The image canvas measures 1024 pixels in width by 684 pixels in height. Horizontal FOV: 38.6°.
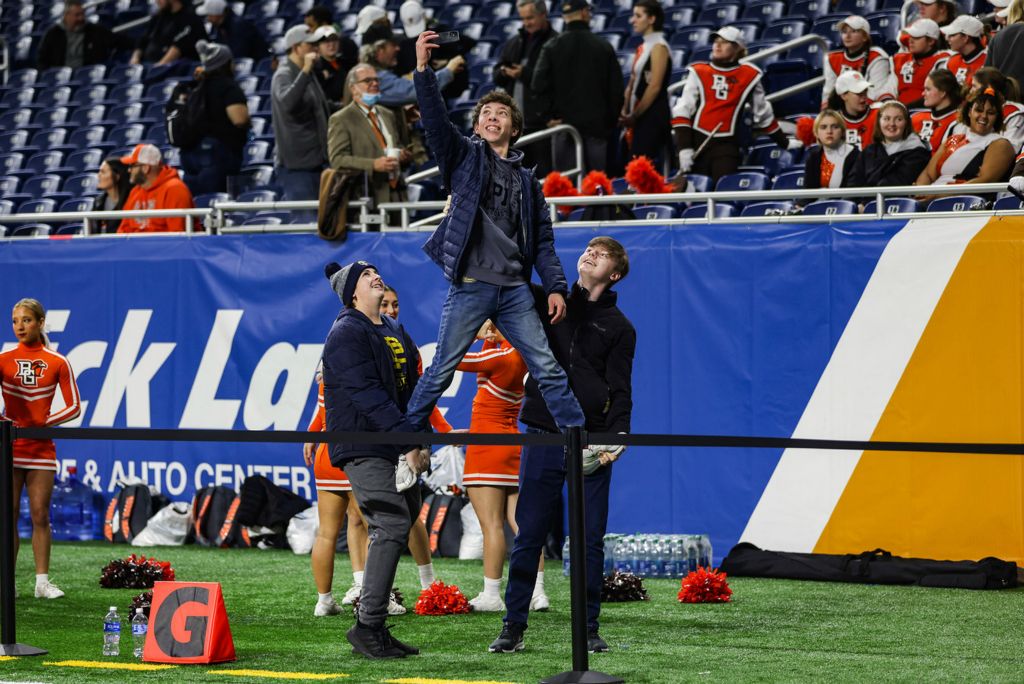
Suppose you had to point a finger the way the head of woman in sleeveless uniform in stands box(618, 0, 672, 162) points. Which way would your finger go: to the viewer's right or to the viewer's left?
to the viewer's left

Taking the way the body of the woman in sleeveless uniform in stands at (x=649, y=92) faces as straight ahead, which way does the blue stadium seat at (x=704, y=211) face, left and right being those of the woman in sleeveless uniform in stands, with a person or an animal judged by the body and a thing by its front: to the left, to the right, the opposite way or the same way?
to the left

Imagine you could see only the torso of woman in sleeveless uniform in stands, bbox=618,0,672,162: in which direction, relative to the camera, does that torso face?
to the viewer's left

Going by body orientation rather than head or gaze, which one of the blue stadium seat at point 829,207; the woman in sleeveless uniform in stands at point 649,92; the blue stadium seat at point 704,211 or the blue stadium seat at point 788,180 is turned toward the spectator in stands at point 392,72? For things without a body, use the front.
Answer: the woman in sleeveless uniform in stands at point 649,92

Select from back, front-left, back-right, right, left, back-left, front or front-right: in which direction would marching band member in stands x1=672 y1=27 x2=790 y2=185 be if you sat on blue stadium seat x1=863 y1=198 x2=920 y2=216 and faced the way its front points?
back-right
